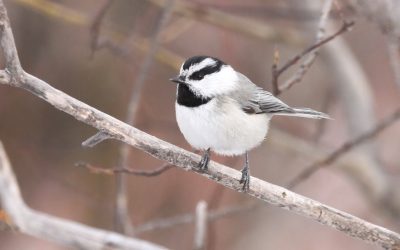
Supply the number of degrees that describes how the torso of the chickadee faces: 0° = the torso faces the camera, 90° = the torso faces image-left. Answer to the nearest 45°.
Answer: approximately 45°

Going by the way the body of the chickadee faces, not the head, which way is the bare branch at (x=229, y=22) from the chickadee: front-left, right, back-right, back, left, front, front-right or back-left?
back-right

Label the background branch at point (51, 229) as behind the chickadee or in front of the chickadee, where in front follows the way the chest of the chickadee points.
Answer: in front

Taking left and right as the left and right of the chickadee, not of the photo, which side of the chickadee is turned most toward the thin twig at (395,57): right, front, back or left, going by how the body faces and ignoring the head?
back
